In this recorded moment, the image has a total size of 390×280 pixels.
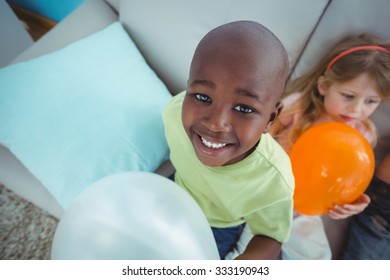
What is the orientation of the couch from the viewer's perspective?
toward the camera

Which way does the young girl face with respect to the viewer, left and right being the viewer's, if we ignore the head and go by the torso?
facing the viewer and to the right of the viewer
